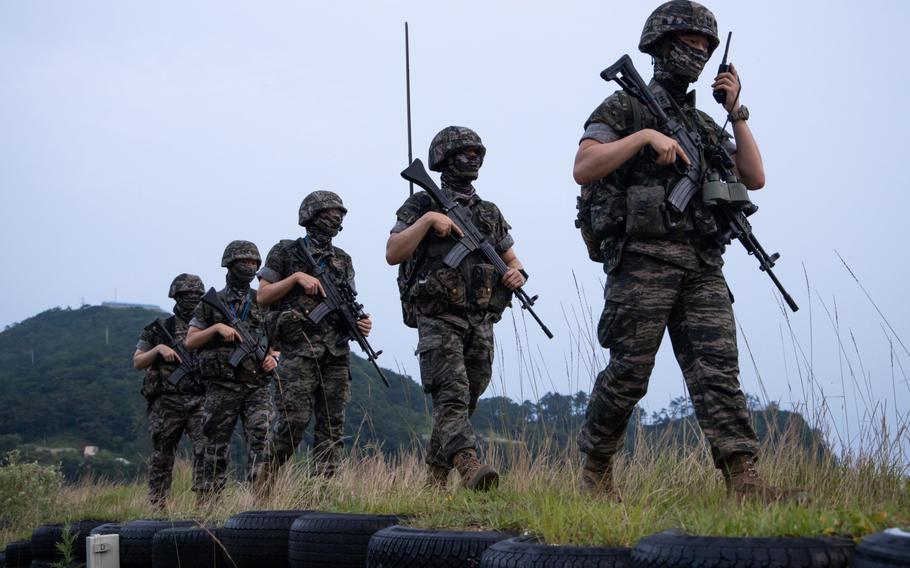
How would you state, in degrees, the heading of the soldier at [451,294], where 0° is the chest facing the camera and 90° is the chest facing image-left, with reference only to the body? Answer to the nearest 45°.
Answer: approximately 315°

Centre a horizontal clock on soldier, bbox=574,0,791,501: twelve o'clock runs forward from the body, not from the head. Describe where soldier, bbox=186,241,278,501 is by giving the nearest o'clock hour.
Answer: soldier, bbox=186,241,278,501 is roughly at 6 o'clock from soldier, bbox=574,0,791,501.

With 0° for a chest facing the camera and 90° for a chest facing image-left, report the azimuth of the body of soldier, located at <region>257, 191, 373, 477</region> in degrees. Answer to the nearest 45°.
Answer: approximately 315°
